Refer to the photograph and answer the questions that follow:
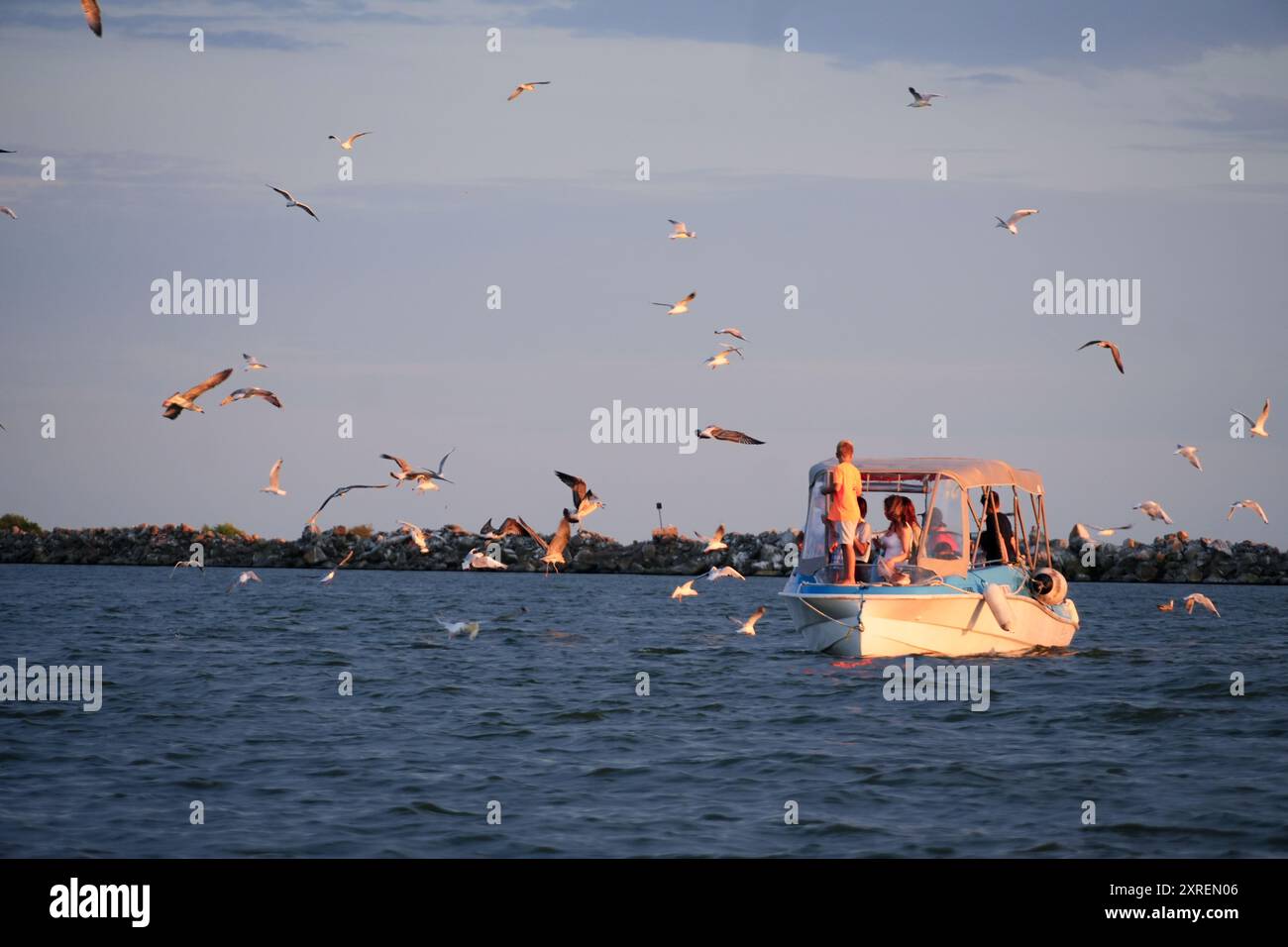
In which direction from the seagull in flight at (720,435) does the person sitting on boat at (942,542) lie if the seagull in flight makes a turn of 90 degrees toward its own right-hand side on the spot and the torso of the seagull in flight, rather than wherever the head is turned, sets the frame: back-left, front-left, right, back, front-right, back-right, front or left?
back-right

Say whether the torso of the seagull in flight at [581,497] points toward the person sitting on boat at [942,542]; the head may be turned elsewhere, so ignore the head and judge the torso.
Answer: yes

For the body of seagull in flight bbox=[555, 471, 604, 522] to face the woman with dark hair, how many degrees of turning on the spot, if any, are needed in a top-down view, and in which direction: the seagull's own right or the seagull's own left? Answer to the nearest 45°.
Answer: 0° — it already faces them

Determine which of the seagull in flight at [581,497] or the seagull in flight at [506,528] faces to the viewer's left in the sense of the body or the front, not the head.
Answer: the seagull in flight at [506,528]

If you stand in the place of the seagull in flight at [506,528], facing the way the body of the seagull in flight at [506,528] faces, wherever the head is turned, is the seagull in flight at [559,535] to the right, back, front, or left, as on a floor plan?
back

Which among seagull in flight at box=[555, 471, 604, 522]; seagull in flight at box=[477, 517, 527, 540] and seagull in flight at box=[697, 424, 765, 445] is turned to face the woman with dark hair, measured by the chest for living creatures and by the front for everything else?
seagull in flight at box=[555, 471, 604, 522]

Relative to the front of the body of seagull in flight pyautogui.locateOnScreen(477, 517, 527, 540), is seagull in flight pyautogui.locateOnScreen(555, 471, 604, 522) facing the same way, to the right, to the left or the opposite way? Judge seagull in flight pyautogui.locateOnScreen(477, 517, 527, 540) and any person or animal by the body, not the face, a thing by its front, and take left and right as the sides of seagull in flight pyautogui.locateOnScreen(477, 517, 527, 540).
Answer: the opposite way

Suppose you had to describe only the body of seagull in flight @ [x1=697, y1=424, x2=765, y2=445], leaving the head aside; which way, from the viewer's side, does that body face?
to the viewer's left

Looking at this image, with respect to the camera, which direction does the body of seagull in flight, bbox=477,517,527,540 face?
to the viewer's left

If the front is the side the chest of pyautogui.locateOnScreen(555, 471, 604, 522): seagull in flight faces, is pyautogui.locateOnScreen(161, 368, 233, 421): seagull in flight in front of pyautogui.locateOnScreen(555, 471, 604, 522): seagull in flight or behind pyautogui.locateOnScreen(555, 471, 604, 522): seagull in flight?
behind

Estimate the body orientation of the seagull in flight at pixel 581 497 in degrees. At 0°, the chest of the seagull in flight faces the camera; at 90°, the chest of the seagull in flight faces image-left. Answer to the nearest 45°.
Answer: approximately 270°

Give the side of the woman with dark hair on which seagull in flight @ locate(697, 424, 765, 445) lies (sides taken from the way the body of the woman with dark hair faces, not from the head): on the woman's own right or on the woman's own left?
on the woman's own right

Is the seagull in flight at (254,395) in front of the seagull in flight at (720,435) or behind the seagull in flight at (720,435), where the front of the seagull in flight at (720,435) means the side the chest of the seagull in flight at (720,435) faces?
in front

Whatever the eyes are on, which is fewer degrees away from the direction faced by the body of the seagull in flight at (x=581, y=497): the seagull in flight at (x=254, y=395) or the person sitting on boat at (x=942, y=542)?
the person sitting on boat

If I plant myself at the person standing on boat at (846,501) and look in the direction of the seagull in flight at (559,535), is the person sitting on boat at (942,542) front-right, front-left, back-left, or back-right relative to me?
back-right

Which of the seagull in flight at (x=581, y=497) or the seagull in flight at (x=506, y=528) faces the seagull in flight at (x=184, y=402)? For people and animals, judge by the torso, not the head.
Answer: the seagull in flight at (x=506, y=528)

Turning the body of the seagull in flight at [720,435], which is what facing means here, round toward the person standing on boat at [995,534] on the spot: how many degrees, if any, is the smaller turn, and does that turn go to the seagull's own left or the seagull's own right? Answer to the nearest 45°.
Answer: approximately 180°

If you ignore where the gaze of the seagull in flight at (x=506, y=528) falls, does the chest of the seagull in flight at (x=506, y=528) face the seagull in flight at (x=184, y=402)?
yes
